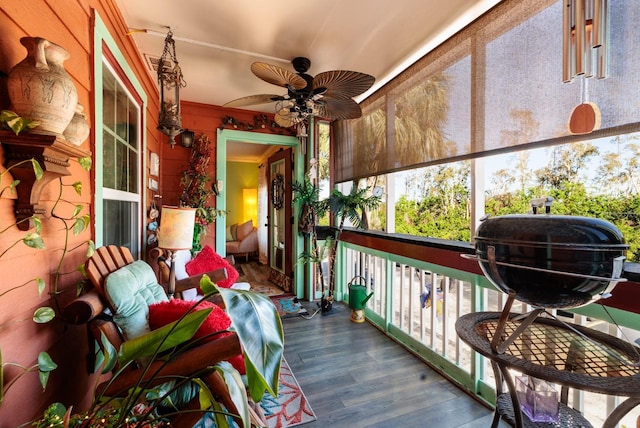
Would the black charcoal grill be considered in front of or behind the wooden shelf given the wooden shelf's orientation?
in front

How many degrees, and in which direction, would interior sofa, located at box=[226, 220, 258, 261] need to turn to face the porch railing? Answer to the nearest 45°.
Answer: approximately 45° to its left

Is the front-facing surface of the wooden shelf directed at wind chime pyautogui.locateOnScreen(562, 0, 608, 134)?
yes

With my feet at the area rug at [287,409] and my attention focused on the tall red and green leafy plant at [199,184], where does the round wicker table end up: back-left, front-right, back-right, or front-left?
back-right

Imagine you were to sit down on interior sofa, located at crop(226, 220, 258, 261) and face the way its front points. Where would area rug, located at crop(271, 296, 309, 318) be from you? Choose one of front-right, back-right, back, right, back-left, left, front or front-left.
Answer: front-left

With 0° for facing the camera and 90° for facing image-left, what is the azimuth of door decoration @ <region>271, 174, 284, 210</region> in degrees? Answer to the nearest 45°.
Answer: approximately 45°

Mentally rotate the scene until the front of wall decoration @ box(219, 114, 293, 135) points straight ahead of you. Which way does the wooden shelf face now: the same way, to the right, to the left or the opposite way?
to the left

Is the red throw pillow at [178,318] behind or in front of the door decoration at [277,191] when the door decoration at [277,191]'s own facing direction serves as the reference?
in front

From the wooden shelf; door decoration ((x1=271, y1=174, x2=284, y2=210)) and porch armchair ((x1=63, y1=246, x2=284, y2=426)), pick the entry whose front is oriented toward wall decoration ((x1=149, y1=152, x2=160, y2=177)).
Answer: door decoration ((x1=271, y1=174, x2=284, y2=210))

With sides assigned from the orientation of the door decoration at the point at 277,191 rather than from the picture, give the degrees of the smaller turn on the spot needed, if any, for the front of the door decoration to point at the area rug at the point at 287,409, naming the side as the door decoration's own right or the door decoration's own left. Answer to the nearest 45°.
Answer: approximately 45° to the door decoration's own left

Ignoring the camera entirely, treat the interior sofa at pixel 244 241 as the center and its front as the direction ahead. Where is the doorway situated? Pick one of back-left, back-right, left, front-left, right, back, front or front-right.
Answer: front-left

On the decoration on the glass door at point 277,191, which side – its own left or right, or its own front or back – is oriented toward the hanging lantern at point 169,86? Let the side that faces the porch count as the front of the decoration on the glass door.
front

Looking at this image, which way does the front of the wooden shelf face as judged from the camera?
facing the viewer and to the right of the viewer

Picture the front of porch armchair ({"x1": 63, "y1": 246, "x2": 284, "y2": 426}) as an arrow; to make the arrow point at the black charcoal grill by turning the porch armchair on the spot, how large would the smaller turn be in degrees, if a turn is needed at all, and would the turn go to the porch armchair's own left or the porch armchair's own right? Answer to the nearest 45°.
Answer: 0° — it already faces it
